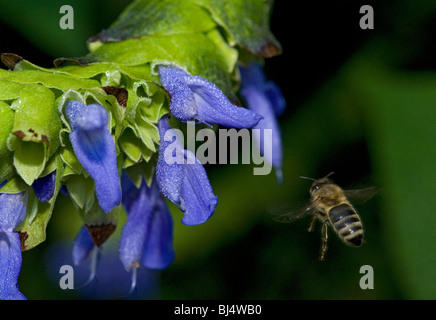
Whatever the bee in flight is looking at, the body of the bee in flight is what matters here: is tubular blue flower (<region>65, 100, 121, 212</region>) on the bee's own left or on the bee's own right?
on the bee's own left

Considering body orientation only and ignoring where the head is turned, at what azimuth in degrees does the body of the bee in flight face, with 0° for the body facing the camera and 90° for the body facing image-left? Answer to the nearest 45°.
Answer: approximately 135°

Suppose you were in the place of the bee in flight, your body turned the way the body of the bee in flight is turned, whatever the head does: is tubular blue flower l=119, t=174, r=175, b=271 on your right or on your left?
on your left

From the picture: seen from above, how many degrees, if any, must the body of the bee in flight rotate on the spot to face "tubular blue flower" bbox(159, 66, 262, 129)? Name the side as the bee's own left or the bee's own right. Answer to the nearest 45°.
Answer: approximately 90° to the bee's own left

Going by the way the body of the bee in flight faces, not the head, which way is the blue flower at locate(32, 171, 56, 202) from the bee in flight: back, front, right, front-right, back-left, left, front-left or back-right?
left
